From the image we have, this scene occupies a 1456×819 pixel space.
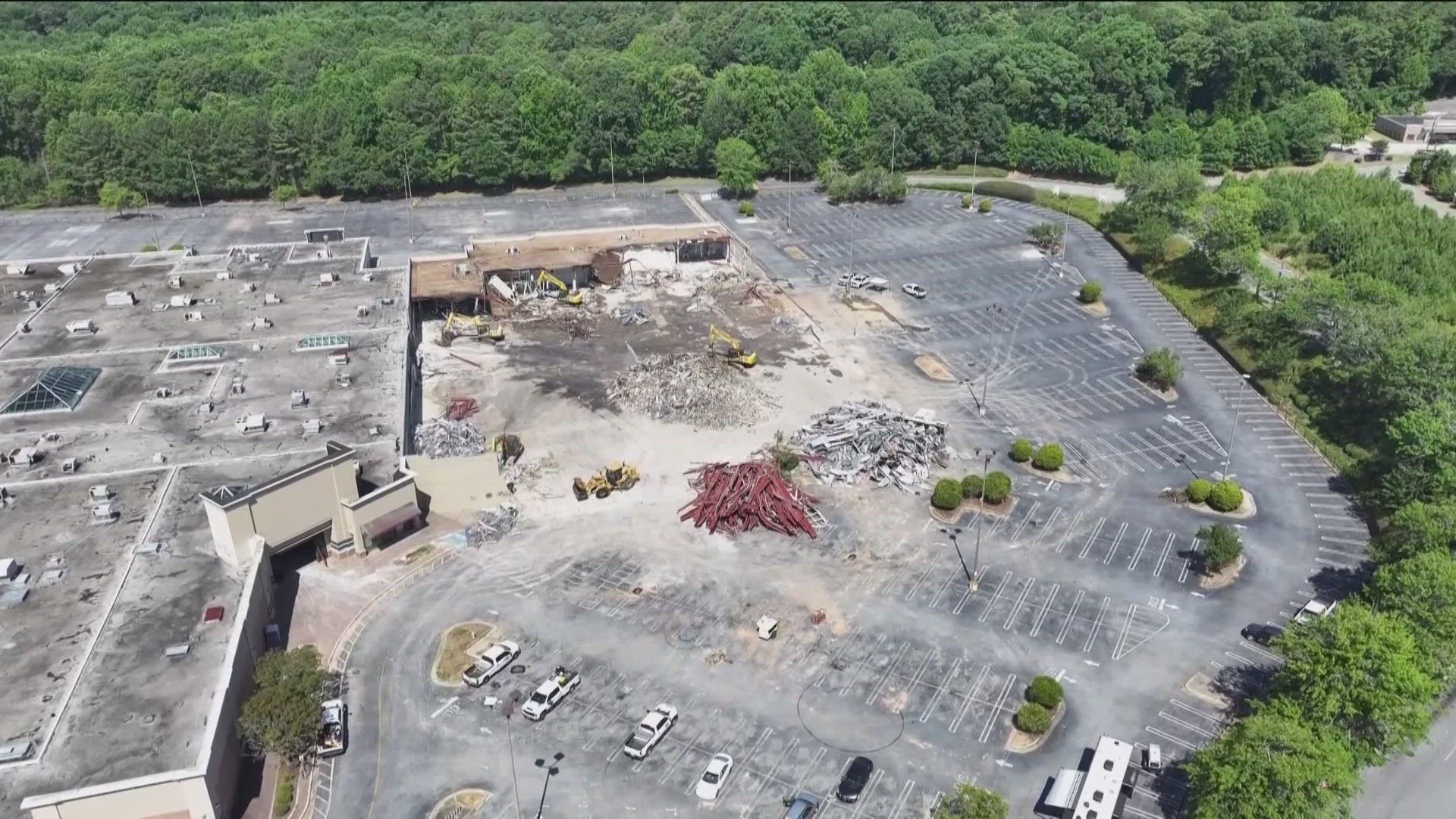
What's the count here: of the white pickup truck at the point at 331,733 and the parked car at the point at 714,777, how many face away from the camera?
1

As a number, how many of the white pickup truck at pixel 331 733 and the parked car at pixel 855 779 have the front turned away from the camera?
1

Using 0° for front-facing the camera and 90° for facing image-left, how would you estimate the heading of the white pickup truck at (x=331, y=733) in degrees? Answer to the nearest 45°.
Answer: approximately 180°

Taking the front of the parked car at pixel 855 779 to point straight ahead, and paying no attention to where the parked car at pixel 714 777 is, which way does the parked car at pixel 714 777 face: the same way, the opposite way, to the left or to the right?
the same way

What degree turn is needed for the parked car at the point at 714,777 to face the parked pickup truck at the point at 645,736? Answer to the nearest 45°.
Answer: approximately 90° to its right

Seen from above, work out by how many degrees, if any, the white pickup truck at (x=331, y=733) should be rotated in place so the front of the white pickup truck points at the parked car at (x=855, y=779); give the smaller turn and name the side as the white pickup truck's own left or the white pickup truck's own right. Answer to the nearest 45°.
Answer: approximately 135° to the white pickup truck's own right

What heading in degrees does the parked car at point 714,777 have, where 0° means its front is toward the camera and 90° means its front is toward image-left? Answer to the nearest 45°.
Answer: approximately 45°

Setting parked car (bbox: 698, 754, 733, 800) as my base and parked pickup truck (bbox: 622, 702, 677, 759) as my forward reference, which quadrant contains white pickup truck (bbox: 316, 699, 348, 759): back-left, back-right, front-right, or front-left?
front-left

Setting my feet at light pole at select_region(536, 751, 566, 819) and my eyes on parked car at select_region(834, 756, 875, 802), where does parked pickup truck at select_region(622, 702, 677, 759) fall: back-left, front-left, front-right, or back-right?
front-left

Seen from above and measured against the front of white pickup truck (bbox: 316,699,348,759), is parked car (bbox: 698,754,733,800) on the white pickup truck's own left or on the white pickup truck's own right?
on the white pickup truck's own right
